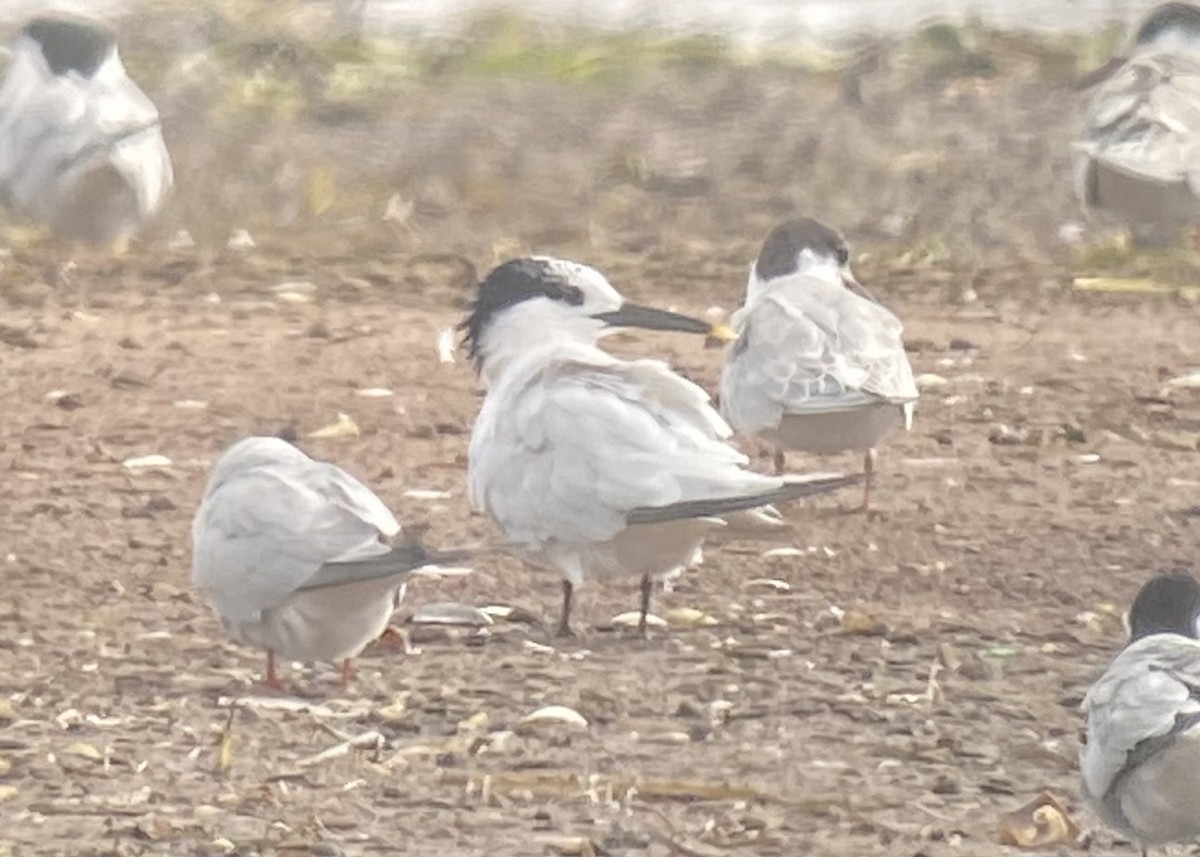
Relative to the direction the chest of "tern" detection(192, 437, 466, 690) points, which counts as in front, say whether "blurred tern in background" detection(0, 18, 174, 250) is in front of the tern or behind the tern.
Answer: in front

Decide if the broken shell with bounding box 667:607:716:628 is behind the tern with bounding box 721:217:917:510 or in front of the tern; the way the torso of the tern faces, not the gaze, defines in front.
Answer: behind

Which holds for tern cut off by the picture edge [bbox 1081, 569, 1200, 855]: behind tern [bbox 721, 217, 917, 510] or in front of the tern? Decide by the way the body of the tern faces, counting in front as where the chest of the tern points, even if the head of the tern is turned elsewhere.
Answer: behind

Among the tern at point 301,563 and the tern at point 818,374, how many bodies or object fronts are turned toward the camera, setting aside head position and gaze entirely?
0

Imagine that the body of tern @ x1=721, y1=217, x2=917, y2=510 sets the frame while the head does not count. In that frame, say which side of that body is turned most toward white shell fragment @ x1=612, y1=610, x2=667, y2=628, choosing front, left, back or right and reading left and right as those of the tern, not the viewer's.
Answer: back

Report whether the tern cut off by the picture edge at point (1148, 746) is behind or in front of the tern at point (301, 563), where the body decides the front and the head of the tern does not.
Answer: behind

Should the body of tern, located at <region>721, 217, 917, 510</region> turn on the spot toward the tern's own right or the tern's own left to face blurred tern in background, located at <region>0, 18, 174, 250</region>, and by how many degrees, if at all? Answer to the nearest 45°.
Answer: approximately 45° to the tern's own left

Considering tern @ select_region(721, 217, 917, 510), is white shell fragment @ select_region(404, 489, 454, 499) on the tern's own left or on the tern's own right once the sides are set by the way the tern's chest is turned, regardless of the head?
on the tern's own left

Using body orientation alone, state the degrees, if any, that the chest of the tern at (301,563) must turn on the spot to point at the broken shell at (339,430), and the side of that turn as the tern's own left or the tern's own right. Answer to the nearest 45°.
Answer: approximately 45° to the tern's own right

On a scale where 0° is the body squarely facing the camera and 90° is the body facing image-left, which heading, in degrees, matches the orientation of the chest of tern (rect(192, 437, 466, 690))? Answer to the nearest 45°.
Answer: approximately 135°

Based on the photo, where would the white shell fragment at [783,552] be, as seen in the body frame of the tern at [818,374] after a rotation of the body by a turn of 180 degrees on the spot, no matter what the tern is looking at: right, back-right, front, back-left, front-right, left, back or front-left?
front

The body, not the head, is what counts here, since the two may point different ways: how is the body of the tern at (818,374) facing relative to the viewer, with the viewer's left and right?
facing away from the viewer
